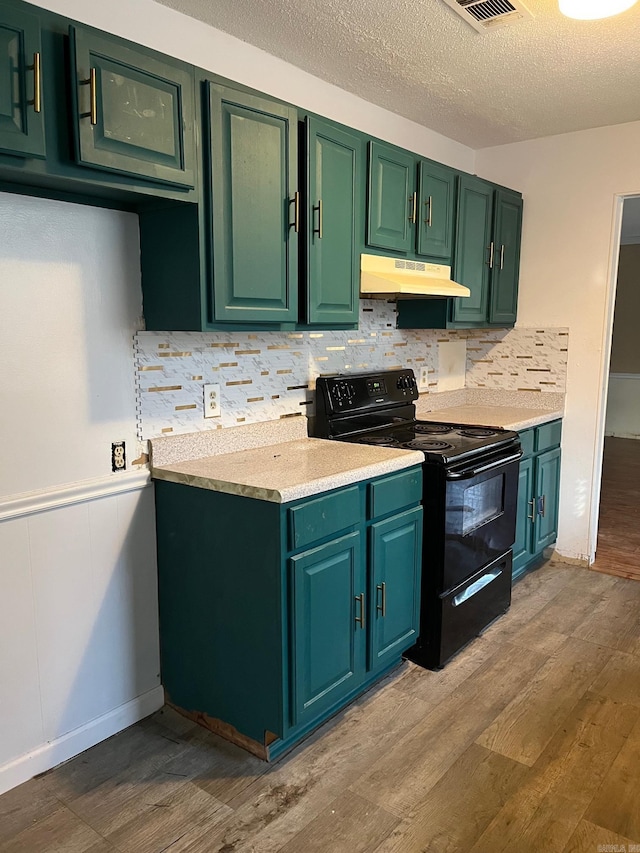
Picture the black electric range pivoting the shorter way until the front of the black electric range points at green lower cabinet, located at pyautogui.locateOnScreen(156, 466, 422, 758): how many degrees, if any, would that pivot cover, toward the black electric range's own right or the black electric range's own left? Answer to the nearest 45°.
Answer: approximately 90° to the black electric range's own right

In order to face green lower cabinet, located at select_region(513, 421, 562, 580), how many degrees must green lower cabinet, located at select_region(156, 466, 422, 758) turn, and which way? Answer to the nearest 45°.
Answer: approximately 90° to its left

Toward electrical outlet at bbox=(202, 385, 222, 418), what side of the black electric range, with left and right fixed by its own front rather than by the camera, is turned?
right

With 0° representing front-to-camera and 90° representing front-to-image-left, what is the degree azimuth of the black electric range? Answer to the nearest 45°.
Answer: approximately 315°

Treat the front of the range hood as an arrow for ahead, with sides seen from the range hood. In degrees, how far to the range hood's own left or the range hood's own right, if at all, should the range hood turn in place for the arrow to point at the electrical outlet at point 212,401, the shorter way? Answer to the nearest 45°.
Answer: approximately 90° to the range hood's own right

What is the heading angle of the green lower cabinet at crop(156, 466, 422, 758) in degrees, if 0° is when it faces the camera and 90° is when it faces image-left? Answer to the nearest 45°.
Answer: approximately 315°

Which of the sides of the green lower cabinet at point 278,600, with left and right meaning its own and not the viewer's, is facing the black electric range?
left

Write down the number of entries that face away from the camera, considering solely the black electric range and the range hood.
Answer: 0
